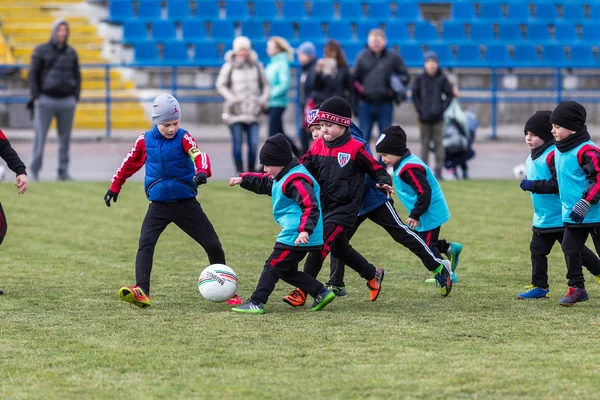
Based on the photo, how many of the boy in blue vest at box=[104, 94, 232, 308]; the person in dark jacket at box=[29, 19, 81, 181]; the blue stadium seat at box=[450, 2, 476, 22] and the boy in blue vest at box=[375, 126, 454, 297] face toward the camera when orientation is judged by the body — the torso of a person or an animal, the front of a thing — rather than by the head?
3

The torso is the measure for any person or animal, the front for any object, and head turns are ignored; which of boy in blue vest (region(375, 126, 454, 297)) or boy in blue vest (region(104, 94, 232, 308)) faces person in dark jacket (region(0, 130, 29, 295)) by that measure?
boy in blue vest (region(375, 126, 454, 297))

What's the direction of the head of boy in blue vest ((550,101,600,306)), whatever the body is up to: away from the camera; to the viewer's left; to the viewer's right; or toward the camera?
to the viewer's left

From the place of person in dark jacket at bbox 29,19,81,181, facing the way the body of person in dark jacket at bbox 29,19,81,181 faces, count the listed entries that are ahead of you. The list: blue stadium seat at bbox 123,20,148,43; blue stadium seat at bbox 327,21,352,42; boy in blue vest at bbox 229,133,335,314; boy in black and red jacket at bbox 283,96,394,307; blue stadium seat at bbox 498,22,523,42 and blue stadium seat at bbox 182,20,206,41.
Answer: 2

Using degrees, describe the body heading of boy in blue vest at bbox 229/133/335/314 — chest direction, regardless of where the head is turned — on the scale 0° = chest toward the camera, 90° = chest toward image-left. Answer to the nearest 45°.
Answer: approximately 90°

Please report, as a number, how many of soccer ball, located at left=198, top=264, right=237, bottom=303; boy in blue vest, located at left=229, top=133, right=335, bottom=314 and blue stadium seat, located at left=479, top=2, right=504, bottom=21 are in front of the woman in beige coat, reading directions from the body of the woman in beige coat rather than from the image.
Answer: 2

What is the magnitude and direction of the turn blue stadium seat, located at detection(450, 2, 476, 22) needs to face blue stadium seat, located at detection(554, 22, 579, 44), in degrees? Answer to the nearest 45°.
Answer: approximately 90° to its left
